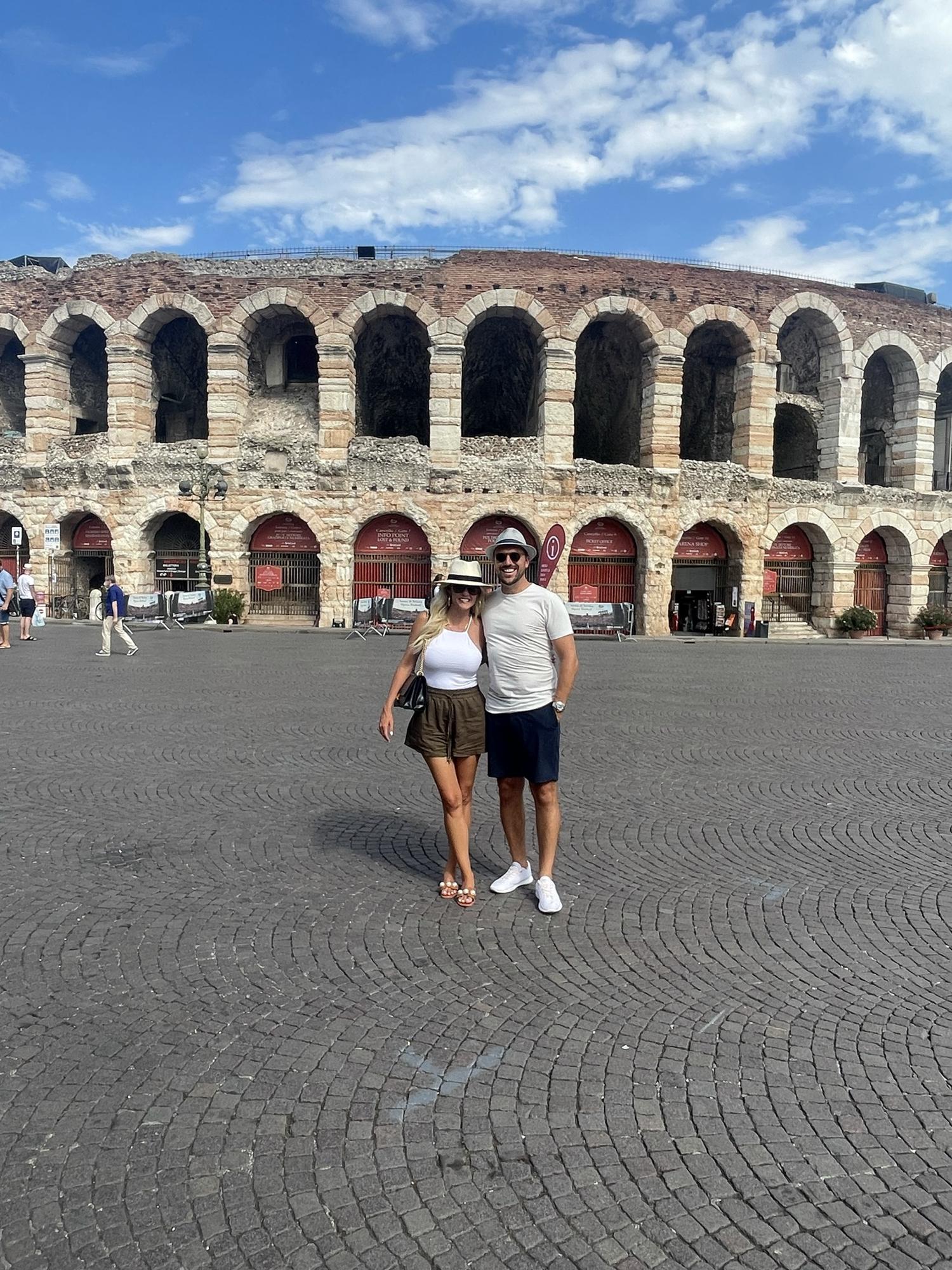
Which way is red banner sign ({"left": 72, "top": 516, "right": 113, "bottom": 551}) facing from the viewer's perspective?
toward the camera

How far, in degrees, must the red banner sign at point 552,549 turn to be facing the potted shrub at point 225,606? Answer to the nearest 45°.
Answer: approximately 135° to its right

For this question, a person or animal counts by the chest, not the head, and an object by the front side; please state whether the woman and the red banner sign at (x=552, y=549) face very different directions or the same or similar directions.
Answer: same or similar directions

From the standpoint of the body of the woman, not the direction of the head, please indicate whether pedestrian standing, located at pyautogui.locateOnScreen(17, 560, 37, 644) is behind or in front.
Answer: behind

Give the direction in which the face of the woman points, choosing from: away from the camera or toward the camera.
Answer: toward the camera

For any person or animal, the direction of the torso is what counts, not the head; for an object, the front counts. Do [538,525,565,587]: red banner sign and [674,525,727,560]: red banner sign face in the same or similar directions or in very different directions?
same or similar directions

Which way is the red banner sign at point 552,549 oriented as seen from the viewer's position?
toward the camera
